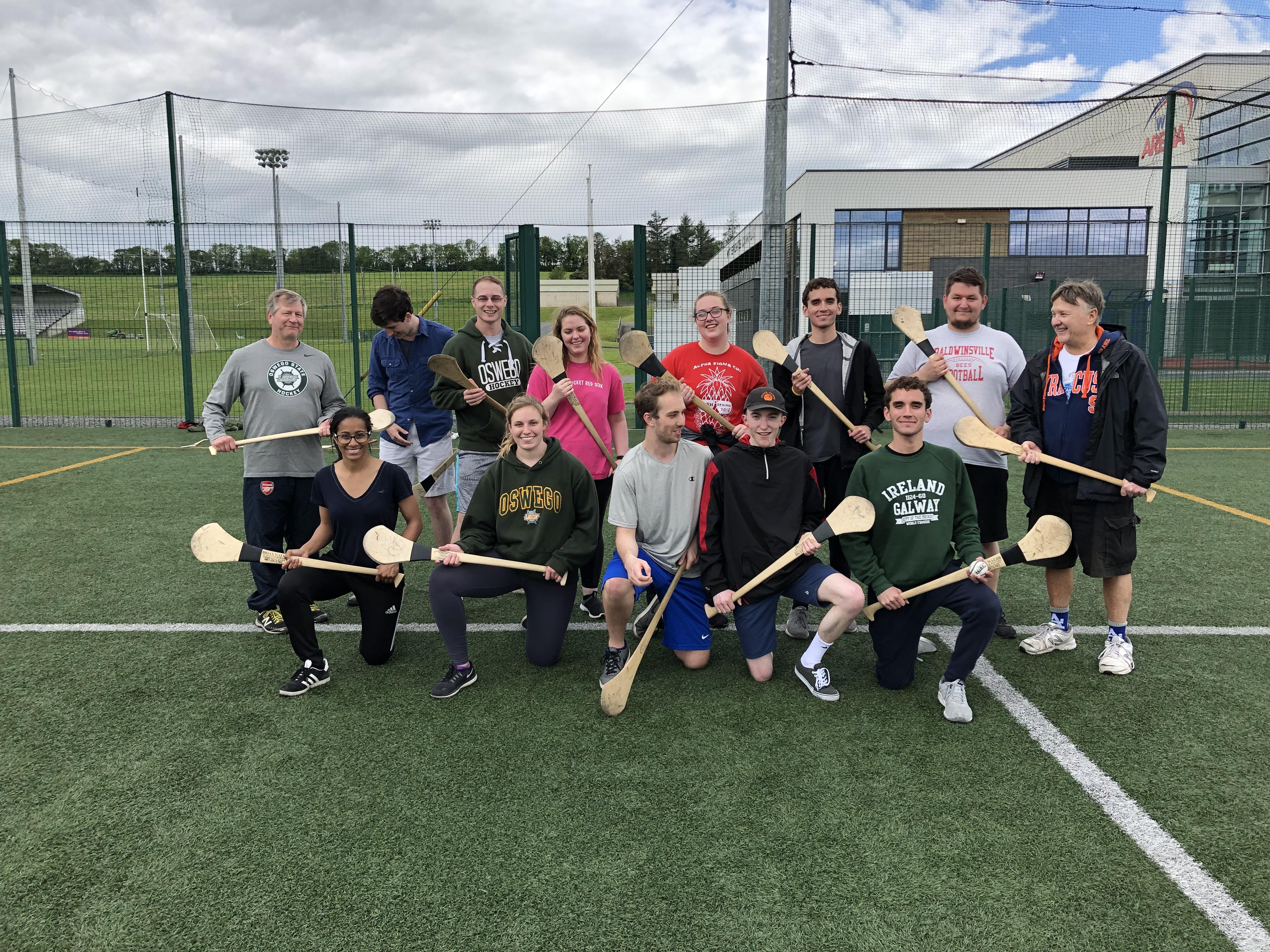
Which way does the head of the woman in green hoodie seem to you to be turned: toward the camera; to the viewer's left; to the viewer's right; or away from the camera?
toward the camera

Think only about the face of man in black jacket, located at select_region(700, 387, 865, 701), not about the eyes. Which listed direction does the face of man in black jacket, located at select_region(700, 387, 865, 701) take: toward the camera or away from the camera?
toward the camera

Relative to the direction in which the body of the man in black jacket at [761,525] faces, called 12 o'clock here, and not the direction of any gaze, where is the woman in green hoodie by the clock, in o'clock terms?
The woman in green hoodie is roughly at 3 o'clock from the man in black jacket.

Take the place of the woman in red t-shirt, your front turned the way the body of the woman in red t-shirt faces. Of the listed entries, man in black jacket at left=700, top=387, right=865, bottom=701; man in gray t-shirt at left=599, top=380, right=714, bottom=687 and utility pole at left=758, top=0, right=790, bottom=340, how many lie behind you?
1

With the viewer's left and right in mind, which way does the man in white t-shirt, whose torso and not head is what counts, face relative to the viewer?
facing the viewer

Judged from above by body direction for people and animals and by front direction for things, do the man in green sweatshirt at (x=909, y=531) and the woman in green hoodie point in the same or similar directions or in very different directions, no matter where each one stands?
same or similar directions

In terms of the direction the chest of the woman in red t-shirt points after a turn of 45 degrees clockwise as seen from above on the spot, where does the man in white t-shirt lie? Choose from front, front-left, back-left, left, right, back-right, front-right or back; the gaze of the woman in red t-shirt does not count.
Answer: back-left

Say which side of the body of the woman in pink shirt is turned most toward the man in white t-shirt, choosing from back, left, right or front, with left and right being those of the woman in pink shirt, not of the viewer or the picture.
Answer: left

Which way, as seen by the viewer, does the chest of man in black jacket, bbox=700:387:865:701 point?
toward the camera

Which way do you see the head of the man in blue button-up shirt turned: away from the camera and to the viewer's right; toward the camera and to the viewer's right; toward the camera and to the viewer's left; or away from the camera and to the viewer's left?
toward the camera and to the viewer's left

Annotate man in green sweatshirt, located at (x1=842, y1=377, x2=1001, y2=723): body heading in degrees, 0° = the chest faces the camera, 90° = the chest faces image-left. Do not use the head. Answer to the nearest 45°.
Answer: approximately 0°

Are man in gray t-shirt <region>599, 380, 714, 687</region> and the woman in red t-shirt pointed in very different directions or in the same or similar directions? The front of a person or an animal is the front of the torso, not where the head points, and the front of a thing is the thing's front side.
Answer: same or similar directions

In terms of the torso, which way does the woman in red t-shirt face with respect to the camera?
toward the camera

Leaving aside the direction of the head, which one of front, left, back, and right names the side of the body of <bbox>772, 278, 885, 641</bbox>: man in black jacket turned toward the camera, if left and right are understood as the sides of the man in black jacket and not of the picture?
front
